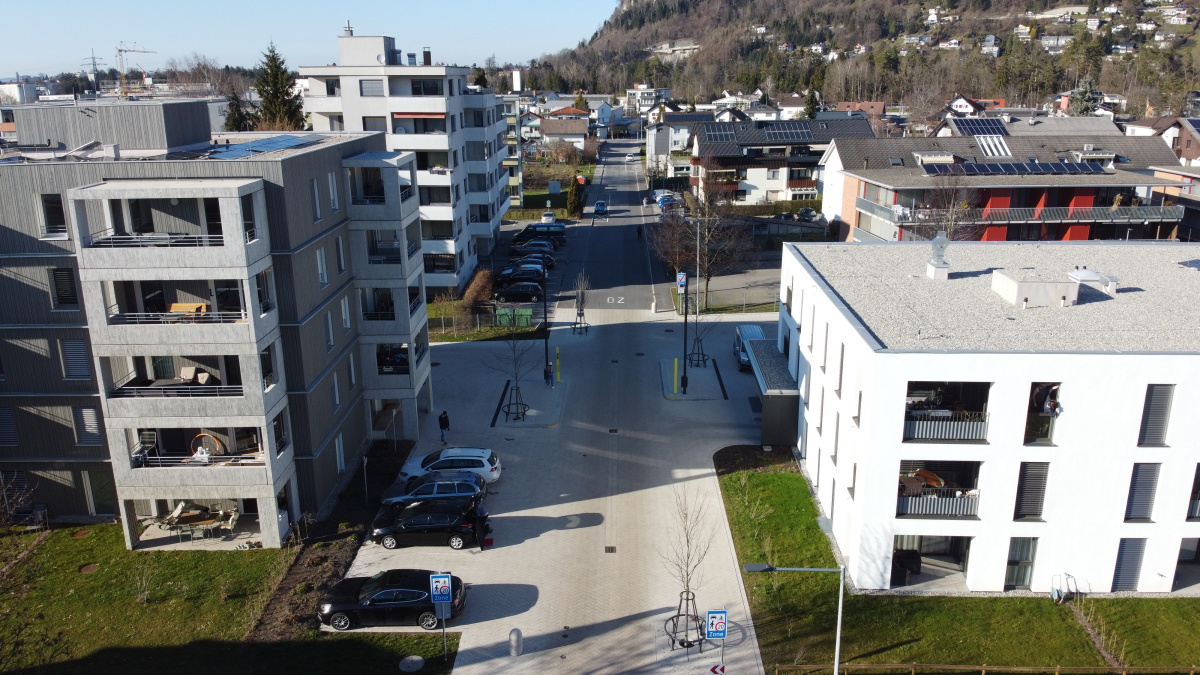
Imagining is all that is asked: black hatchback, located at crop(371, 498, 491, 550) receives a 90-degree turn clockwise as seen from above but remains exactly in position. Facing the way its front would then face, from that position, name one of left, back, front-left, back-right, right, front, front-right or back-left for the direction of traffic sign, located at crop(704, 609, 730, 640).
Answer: back-right

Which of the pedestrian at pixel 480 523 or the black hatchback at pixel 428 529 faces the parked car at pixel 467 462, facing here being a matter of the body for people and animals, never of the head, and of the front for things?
the pedestrian

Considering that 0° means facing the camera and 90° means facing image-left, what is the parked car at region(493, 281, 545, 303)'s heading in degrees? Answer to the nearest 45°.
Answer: approximately 90°

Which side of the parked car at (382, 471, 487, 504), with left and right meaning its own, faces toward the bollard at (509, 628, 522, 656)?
left

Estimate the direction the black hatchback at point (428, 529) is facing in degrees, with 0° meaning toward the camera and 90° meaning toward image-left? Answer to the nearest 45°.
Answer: approximately 90°

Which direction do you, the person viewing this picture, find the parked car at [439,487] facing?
facing to the left of the viewer

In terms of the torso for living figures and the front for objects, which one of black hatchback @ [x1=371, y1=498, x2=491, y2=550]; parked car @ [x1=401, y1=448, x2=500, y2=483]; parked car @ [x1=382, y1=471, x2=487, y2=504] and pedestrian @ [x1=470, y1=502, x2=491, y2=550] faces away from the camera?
the pedestrian

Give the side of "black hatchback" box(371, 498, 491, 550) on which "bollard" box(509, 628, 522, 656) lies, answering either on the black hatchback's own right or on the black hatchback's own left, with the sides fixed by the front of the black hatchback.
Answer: on the black hatchback's own left

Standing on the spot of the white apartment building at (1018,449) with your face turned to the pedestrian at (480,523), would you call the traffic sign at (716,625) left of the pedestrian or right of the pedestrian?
left

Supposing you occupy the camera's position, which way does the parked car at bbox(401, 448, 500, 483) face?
facing to the left of the viewer

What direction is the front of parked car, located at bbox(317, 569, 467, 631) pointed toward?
to the viewer's left
